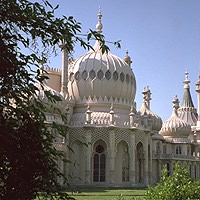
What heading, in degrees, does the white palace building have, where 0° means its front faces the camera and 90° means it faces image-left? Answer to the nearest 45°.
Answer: approximately 315°

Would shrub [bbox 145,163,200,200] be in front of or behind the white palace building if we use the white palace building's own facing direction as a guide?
in front

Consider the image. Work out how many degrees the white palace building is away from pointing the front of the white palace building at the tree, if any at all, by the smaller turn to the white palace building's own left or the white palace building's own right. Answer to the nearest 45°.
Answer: approximately 45° to the white palace building's own right
